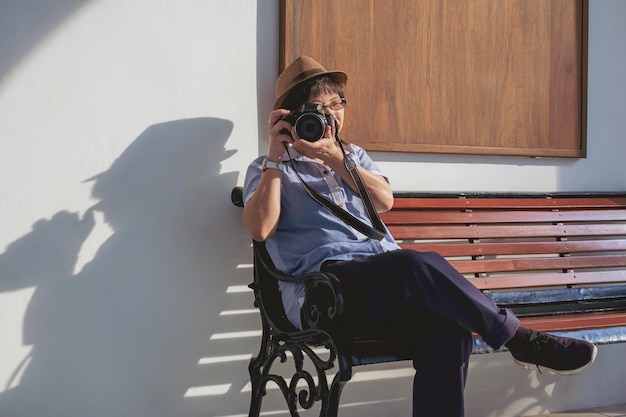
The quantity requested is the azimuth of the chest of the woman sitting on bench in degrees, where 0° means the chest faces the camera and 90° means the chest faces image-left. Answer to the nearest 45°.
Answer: approximately 315°

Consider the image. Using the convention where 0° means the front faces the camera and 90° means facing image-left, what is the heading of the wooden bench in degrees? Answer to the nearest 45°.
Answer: approximately 315°
